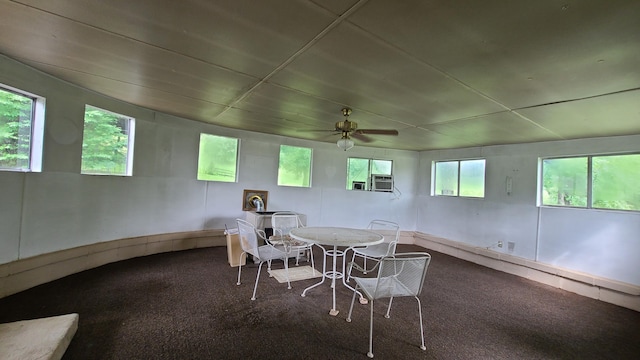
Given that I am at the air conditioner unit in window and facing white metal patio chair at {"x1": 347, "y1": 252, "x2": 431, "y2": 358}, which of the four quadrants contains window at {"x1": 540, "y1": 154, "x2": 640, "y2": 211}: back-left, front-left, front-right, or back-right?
front-left

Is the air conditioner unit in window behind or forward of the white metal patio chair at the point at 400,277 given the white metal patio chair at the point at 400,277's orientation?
forward

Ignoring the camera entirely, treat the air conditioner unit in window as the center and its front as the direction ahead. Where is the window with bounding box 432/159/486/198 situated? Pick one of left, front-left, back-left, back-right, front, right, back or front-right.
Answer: left

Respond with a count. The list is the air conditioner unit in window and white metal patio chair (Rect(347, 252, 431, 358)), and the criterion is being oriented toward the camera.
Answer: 1

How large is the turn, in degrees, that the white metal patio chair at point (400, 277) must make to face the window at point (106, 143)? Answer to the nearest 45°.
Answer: approximately 45° to its left

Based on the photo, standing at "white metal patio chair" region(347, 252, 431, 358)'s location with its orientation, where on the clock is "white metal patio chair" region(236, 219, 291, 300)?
"white metal patio chair" region(236, 219, 291, 300) is roughly at 11 o'clock from "white metal patio chair" region(347, 252, 431, 358).

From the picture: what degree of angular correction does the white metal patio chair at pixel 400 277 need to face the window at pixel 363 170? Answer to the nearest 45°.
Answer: approximately 45° to its right

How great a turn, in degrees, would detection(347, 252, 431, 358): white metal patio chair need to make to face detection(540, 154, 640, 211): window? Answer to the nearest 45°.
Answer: approximately 90° to its right

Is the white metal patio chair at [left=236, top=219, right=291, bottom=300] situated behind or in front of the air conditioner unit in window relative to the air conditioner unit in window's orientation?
in front

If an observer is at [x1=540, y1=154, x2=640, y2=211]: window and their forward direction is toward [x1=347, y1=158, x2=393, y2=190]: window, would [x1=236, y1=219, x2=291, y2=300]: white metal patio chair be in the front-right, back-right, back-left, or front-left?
front-left

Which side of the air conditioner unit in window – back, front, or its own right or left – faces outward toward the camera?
front

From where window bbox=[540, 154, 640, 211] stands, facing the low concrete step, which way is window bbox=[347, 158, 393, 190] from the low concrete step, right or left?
right

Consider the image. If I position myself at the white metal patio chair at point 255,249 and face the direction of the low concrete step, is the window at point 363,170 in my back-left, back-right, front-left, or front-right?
back-right

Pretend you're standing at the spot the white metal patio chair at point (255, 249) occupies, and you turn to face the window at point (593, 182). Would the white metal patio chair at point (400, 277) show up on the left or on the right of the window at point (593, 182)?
right

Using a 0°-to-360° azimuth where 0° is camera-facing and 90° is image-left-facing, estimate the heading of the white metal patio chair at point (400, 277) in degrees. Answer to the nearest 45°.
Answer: approximately 135°

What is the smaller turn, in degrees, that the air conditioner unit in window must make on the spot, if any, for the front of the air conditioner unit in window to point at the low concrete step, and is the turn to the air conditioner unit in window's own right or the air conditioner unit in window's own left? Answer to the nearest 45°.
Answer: approximately 45° to the air conditioner unit in window's own right
